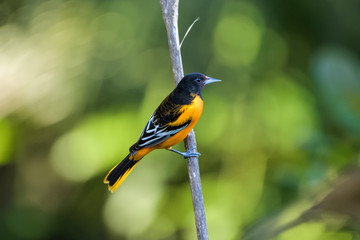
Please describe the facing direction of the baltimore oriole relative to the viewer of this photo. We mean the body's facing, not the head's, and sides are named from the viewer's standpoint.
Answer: facing to the right of the viewer
